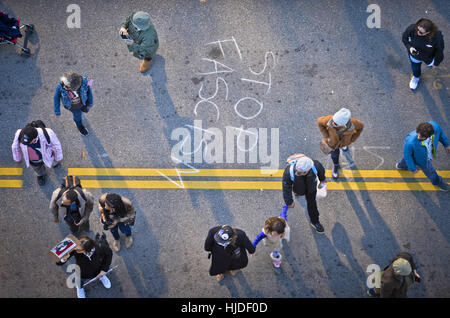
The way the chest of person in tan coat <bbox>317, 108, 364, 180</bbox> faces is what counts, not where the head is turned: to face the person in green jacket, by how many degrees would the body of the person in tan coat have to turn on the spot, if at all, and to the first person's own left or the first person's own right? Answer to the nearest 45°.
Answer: approximately 90° to the first person's own right

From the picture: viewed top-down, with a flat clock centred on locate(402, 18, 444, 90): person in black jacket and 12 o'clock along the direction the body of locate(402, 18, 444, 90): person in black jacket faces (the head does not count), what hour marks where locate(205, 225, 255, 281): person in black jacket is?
locate(205, 225, 255, 281): person in black jacket is roughly at 12 o'clock from locate(402, 18, 444, 90): person in black jacket.

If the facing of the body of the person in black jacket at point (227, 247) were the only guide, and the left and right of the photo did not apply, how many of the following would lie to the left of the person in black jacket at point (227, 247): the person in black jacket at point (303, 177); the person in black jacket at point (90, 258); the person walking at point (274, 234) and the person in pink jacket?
2
